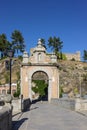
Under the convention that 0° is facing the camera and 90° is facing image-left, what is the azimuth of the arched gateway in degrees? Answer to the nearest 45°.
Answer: approximately 0°
